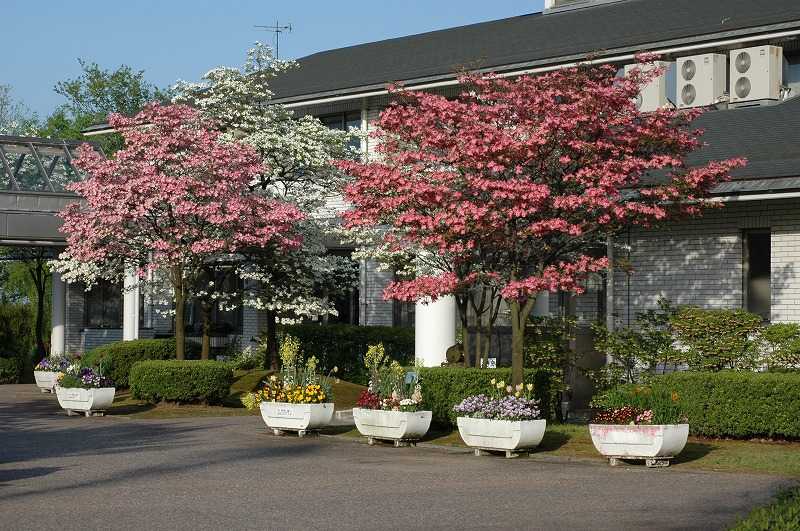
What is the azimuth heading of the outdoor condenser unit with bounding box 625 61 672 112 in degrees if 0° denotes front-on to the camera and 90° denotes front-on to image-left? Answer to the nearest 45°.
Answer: approximately 45°

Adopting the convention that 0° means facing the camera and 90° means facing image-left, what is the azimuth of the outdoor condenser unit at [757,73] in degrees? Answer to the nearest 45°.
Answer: approximately 45°

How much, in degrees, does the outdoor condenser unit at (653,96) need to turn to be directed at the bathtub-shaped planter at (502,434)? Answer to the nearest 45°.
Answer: approximately 45° to its left

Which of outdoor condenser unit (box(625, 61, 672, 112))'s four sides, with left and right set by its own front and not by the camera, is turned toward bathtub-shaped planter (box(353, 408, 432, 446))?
front

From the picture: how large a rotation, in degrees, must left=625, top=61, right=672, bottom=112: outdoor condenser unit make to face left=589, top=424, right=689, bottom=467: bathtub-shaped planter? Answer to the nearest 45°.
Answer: approximately 45° to its left

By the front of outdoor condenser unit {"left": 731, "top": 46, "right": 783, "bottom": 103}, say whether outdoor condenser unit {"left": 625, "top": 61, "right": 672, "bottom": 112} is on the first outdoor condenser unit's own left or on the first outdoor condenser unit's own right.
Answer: on the first outdoor condenser unit's own right

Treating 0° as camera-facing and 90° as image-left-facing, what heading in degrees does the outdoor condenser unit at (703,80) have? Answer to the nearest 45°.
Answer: approximately 45°

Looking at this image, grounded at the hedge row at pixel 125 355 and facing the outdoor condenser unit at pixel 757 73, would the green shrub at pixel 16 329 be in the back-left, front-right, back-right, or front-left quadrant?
back-left
